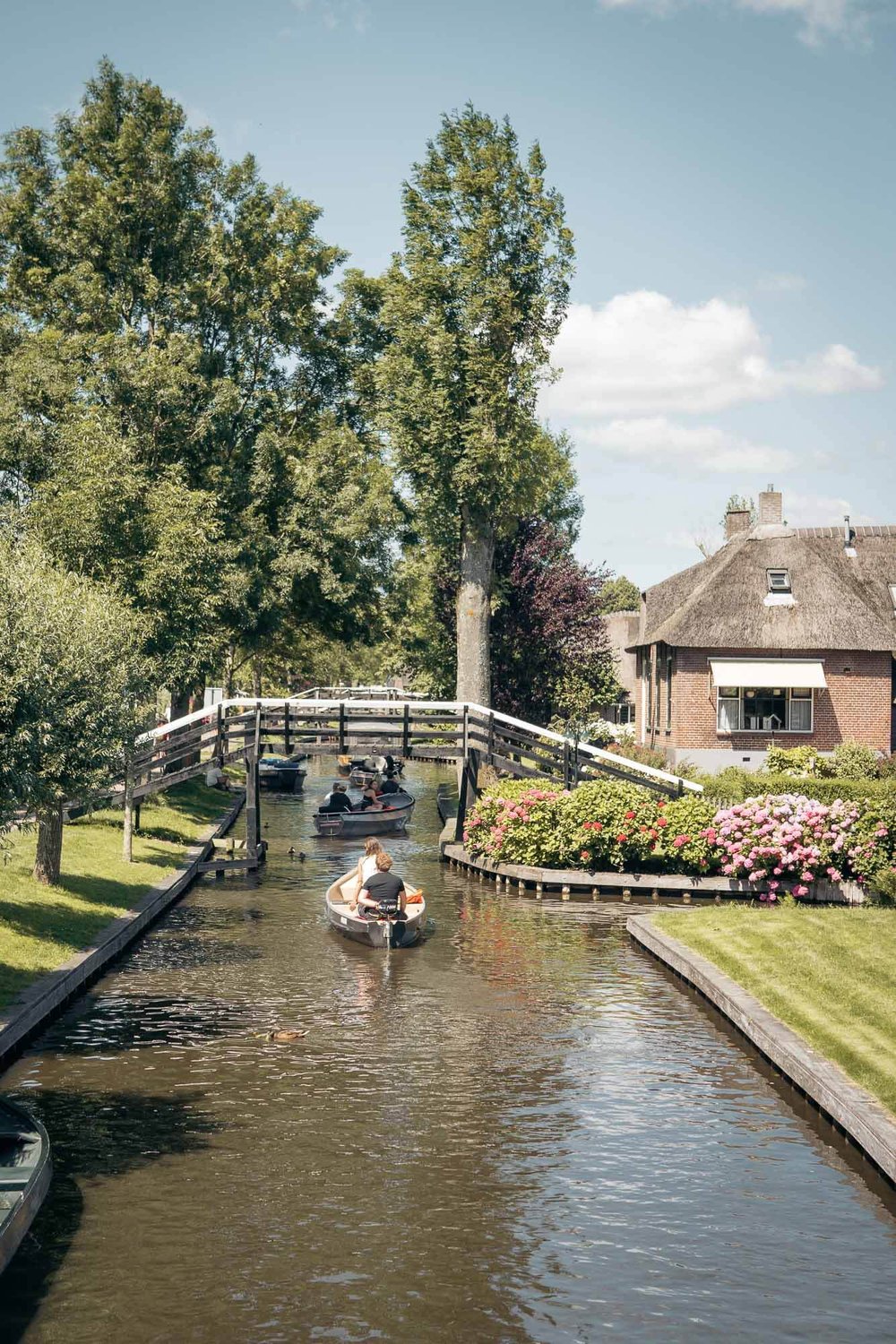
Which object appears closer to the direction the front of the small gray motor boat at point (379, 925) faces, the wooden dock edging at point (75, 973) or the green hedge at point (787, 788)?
the green hedge

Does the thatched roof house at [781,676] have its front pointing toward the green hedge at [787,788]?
yes

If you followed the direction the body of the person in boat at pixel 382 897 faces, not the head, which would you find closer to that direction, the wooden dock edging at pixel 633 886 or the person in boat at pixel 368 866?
the person in boat

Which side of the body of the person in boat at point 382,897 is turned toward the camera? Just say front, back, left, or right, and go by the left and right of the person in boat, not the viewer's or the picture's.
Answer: back

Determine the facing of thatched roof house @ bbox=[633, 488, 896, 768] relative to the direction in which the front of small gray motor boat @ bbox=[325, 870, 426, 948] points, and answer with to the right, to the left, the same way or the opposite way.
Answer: the opposite way

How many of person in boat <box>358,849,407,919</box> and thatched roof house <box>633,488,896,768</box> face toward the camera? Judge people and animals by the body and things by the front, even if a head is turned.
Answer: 1

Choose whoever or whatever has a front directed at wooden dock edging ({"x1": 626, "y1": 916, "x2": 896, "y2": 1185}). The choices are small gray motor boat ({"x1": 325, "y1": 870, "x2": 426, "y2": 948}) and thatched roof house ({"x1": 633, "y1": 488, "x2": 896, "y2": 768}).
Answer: the thatched roof house

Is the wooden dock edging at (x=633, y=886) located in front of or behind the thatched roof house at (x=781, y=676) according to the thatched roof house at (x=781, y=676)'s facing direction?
in front

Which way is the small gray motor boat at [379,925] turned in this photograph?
away from the camera

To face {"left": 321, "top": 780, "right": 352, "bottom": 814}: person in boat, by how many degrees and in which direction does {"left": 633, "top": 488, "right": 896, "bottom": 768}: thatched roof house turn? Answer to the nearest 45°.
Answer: approximately 45° to its right

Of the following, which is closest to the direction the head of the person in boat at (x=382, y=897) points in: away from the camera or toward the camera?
away from the camera

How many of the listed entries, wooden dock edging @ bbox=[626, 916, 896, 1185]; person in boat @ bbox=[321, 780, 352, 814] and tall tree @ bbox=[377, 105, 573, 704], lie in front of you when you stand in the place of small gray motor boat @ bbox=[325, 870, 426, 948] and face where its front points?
2

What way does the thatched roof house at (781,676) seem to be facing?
toward the camera

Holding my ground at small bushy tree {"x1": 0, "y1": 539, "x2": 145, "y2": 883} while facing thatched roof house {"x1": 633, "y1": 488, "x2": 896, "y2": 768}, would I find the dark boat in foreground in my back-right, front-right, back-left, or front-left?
back-right

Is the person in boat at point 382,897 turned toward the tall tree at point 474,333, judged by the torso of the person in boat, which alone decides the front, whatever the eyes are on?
yes

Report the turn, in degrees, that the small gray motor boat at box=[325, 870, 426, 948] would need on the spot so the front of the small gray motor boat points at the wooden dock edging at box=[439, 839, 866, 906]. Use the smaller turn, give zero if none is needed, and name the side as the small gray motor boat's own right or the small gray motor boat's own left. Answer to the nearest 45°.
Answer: approximately 45° to the small gray motor boat's own right

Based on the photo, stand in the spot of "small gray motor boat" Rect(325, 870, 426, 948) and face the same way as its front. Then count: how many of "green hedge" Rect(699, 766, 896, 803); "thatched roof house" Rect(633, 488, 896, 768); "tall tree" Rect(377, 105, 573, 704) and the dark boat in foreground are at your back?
1

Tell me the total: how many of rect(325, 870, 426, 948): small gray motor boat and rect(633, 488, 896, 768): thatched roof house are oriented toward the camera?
1
